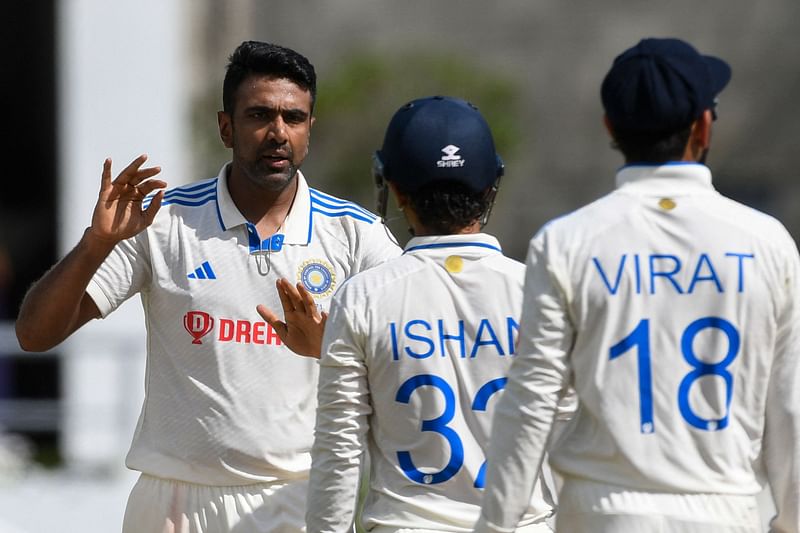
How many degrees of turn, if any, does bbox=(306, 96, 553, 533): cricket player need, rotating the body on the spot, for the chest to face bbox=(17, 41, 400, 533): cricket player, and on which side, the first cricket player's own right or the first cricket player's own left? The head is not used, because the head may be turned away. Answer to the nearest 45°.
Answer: approximately 45° to the first cricket player's own left

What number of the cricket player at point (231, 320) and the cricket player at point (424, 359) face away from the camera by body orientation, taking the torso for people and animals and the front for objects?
1

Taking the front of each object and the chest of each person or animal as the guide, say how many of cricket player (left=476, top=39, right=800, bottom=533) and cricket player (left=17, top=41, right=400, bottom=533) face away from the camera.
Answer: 1

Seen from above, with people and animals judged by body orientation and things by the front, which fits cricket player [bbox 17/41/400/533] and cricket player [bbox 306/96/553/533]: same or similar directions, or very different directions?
very different directions

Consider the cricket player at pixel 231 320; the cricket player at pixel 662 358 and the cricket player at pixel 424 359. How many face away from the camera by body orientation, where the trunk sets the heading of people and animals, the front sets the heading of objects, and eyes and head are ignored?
2

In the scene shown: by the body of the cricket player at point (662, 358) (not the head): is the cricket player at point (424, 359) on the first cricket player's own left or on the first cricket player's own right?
on the first cricket player's own left

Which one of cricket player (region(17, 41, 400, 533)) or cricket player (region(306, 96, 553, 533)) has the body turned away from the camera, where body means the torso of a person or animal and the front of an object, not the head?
cricket player (region(306, 96, 553, 533))

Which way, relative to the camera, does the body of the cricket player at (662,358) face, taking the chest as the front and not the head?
away from the camera

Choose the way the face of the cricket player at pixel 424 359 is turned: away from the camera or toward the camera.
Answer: away from the camera

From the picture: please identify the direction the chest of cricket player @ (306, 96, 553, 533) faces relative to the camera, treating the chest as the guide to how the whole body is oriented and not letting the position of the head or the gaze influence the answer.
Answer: away from the camera

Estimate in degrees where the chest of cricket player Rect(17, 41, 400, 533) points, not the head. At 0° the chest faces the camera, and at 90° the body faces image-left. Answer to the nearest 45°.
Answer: approximately 0°

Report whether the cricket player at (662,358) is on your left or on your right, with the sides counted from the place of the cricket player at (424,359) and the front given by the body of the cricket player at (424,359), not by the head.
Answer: on your right

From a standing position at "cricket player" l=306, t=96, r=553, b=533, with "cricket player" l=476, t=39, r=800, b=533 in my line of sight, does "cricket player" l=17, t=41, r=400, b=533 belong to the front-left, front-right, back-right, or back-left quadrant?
back-left
